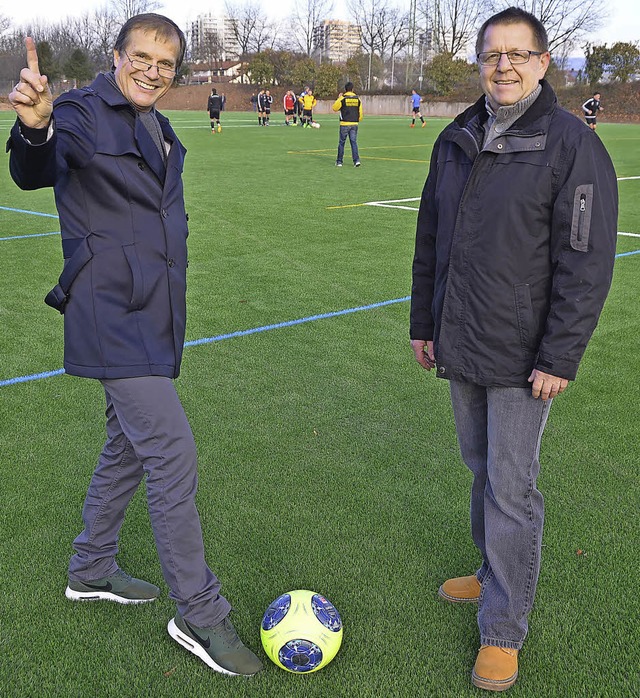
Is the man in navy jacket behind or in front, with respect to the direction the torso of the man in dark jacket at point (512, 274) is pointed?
in front

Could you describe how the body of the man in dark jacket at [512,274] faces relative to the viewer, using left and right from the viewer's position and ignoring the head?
facing the viewer and to the left of the viewer

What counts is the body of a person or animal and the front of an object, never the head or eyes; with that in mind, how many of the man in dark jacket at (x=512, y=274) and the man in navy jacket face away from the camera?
0

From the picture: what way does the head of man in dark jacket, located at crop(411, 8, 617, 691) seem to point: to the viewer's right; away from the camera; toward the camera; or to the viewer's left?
toward the camera

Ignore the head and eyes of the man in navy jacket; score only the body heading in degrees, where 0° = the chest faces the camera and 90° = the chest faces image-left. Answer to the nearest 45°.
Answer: approximately 315°
